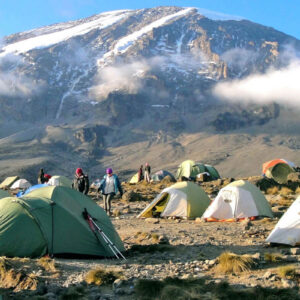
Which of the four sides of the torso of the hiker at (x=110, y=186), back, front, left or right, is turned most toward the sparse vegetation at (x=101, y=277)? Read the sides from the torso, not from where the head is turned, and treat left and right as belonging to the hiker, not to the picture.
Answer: front

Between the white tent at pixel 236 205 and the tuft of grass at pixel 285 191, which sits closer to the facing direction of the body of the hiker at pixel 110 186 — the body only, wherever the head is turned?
the white tent

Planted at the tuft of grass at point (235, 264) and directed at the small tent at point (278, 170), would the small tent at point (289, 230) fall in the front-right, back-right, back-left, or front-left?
front-right

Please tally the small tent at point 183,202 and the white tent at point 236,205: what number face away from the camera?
0

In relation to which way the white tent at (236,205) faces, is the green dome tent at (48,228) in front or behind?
in front

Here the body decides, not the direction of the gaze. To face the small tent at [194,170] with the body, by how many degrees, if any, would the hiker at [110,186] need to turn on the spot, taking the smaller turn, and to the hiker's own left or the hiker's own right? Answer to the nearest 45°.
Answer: approximately 180°

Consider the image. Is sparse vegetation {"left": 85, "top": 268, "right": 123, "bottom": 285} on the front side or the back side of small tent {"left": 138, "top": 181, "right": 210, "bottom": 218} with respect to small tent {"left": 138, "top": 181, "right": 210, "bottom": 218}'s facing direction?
on the front side

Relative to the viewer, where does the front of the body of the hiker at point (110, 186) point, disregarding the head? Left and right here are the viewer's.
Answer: facing the viewer

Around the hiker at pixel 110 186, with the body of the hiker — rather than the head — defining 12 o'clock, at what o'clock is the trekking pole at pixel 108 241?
The trekking pole is roughly at 12 o'clock from the hiker.

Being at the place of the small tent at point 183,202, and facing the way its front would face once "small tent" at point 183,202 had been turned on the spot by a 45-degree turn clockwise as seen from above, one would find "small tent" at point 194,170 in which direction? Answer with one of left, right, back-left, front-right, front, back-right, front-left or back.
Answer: right

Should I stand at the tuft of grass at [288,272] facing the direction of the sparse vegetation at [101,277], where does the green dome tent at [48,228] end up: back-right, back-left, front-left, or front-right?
front-right

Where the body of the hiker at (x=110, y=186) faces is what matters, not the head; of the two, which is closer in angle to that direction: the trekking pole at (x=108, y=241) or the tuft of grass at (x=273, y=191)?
the trekking pole

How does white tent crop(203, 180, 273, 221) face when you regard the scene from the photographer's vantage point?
facing the viewer and to the left of the viewer

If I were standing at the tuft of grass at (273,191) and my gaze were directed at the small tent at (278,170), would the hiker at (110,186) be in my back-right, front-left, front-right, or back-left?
back-left

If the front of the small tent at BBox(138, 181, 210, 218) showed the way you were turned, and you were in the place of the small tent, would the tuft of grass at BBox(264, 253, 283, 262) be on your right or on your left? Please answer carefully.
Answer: on your left

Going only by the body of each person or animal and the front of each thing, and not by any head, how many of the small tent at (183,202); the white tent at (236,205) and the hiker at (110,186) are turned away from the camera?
0

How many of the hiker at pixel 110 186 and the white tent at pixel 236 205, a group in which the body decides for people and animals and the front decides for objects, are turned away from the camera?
0
